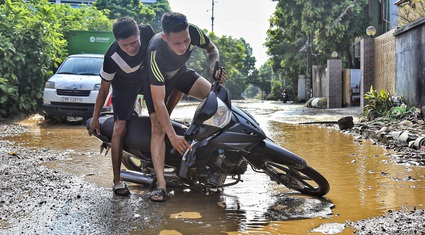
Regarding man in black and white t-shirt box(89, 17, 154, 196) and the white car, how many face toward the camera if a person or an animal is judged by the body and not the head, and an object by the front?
2

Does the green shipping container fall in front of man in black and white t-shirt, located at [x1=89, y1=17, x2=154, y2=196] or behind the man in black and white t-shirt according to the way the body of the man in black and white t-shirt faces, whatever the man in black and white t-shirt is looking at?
behind

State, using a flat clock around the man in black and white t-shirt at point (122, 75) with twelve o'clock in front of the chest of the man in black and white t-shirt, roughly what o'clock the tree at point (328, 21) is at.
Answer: The tree is roughly at 7 o'clock from the man in black and white t-shirt.

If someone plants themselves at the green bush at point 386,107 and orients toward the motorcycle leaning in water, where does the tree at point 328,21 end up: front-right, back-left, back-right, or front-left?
back-right

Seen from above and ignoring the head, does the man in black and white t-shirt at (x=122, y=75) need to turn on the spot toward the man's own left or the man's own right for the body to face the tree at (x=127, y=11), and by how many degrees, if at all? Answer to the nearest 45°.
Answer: approximately 180°

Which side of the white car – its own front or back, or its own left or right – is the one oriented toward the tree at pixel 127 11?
back

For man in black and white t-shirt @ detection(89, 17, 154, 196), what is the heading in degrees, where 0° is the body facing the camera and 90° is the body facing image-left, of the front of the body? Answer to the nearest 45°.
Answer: approximately 0°

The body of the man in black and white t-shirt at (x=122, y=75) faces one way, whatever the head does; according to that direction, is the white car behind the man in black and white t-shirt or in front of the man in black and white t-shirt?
behind

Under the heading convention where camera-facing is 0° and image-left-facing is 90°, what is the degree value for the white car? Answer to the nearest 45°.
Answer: approximately 0°
